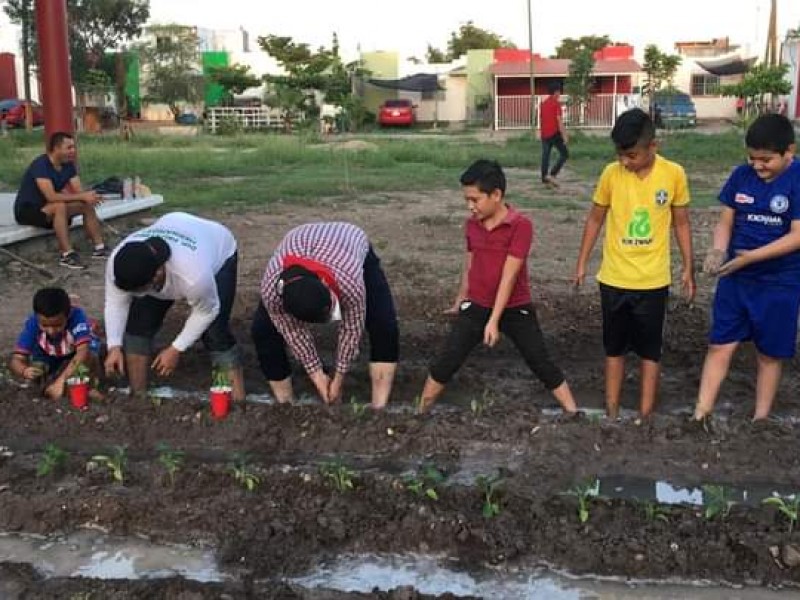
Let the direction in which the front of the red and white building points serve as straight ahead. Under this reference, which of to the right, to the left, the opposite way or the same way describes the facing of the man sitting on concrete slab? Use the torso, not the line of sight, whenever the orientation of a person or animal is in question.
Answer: to the left

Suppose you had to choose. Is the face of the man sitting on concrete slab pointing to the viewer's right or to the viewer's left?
to the viewer's right

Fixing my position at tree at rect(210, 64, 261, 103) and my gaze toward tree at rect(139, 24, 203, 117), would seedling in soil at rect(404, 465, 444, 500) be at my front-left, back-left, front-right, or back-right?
back-left

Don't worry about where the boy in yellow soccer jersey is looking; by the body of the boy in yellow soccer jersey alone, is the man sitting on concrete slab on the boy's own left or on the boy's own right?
on the boy's own right

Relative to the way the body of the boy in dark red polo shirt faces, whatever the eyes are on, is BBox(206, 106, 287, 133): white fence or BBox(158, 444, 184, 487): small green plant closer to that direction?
the small green plant

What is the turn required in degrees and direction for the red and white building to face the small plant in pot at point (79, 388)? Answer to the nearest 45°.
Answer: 0° — it already faces it

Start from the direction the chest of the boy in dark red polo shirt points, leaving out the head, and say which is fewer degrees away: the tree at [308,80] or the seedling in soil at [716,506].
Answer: the seedling in soil

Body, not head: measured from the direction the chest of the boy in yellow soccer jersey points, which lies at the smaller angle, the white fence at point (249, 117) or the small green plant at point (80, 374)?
the small green plant

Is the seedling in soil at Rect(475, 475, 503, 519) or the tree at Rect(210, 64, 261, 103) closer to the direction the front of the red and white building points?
the seedling in soil
